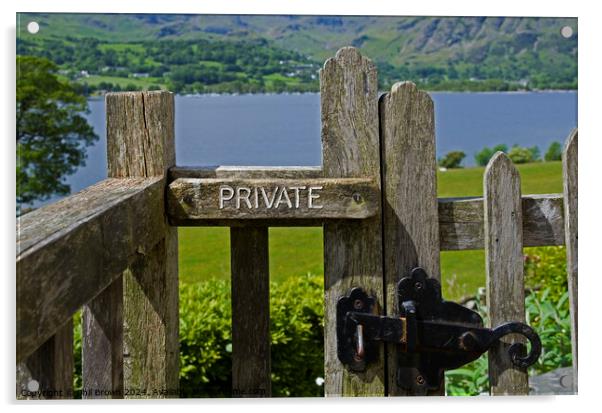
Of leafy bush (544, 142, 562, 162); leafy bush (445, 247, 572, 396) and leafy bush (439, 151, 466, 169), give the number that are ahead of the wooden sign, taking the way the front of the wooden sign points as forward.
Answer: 0

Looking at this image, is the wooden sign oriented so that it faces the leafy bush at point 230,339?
no

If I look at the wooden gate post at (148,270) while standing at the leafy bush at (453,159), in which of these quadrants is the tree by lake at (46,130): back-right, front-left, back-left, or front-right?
front-right

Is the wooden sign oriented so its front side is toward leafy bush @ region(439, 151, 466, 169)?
no

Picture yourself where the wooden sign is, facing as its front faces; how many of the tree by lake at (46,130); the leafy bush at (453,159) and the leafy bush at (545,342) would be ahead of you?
0

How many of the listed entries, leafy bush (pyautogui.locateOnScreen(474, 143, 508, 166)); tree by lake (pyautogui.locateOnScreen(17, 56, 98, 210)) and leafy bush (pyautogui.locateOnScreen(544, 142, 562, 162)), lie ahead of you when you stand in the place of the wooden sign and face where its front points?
0

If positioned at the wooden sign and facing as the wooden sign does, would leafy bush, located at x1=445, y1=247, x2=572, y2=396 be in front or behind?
behind

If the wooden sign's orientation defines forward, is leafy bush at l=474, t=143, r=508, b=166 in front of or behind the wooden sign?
behind

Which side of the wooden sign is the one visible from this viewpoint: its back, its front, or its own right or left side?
front

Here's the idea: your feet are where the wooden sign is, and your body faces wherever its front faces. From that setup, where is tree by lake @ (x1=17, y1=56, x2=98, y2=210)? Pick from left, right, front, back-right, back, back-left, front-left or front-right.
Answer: back-right

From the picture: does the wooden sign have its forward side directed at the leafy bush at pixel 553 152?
no
